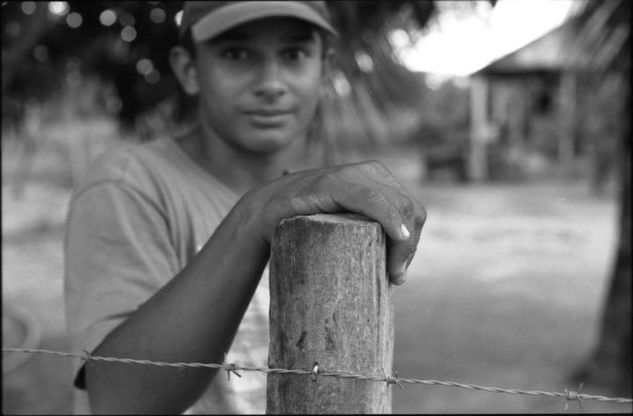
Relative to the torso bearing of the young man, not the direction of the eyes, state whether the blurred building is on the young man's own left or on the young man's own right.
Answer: on the young man's own left

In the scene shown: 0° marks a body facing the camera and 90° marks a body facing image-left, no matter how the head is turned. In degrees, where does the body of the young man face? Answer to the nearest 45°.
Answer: approximately 315°
